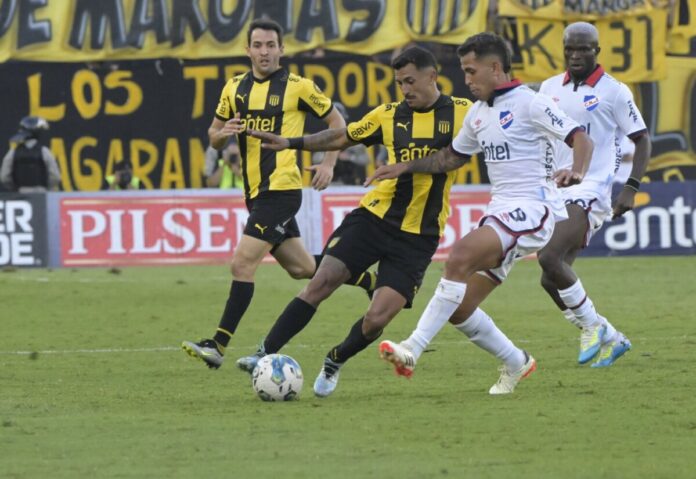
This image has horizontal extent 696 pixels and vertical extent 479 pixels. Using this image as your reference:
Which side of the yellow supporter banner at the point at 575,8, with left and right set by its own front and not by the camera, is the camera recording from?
front

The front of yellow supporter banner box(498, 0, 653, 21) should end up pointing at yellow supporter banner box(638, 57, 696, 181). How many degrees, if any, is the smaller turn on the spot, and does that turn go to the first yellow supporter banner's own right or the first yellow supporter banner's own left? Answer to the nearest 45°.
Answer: approximately 135° to the first yellow supporter banner's own left

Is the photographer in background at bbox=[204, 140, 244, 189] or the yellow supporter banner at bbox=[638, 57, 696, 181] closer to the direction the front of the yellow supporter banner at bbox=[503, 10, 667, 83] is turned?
the photographer in background

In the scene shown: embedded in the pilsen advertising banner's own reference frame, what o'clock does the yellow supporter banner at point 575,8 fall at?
The yellow supporter banner is roughly at 8 o'clock from the pilsen advertising banner.

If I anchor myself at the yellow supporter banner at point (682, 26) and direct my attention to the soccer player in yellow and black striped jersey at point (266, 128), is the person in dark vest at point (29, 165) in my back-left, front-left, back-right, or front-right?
front-right

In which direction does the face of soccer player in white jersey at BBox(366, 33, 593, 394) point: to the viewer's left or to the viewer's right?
to the viewer's left

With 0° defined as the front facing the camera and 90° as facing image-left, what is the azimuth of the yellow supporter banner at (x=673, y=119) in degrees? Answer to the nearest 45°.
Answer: approximately 0°

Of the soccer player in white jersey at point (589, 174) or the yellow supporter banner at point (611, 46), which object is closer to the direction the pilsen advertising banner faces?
the soccer player in white jersey

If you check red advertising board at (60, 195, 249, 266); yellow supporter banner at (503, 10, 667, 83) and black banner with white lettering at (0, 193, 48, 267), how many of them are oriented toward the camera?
3

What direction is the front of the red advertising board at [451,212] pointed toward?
toward the camera

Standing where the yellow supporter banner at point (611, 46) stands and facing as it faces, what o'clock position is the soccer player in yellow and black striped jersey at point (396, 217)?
The soccer player in yellow and black striped jersey is roughly at 12 o'clock from the yellow supporter banner.

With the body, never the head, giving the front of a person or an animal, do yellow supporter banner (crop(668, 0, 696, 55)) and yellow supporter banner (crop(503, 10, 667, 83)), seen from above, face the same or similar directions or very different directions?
same or similar directions

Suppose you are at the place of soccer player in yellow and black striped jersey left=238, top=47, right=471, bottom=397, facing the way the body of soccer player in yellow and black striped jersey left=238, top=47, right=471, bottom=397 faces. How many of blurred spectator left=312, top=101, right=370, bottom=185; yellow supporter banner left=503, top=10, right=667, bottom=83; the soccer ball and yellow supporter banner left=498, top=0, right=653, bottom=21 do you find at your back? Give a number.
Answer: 3

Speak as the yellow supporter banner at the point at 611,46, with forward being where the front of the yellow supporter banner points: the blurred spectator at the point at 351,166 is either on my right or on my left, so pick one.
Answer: on my right

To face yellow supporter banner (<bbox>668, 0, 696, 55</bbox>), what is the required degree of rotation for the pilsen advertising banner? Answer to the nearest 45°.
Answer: approximately 135° to its left
